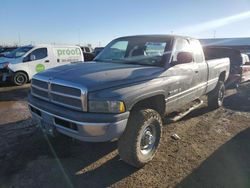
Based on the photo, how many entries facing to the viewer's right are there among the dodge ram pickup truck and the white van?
0

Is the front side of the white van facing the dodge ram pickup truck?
no

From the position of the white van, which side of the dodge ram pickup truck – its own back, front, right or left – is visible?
right

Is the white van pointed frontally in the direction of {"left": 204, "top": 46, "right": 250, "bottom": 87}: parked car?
no

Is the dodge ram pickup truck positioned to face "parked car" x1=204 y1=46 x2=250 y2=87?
no

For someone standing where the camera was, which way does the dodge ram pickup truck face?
facing the viewer and to the left of the viewer

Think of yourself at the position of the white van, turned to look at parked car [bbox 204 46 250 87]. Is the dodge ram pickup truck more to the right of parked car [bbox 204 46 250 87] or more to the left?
right

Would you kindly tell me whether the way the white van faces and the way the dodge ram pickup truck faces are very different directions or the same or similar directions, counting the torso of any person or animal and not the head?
same or similar directions
